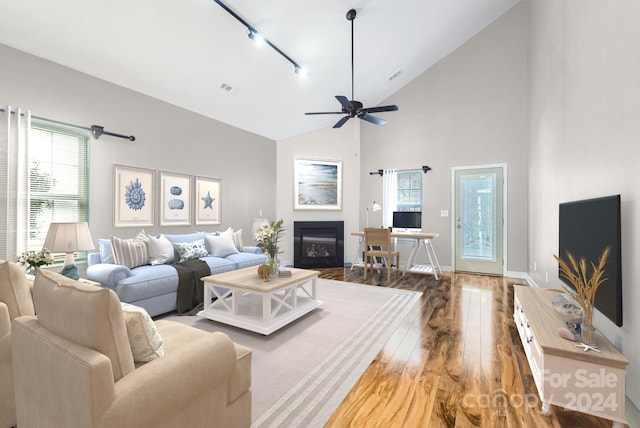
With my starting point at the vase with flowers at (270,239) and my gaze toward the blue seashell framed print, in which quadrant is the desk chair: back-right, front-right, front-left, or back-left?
back-right

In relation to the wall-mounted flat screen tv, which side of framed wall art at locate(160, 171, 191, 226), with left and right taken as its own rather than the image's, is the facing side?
front

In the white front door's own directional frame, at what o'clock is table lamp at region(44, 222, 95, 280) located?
The table lamp is roughly at 1 o'clock from the white front door.

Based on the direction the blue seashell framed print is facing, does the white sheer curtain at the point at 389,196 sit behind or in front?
in front

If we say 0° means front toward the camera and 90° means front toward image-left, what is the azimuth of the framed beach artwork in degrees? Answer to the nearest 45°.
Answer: approximately 0°

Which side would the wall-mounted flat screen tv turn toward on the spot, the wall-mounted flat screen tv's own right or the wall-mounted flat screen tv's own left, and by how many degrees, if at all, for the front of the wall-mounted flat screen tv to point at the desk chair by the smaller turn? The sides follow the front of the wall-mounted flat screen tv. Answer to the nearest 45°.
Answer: approximately 45° to the wall-mounted flat screen tv's own right

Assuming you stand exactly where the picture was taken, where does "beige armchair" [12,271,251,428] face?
facing away from the viewer and to the right of the viewer

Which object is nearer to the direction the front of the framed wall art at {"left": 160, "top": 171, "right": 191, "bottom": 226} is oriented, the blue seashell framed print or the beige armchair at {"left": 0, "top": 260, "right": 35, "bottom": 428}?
the beige armchair

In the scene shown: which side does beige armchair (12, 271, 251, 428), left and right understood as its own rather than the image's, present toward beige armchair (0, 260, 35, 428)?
left

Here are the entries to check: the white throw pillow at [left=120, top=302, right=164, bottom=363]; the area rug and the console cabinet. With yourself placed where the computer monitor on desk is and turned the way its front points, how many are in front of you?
3
